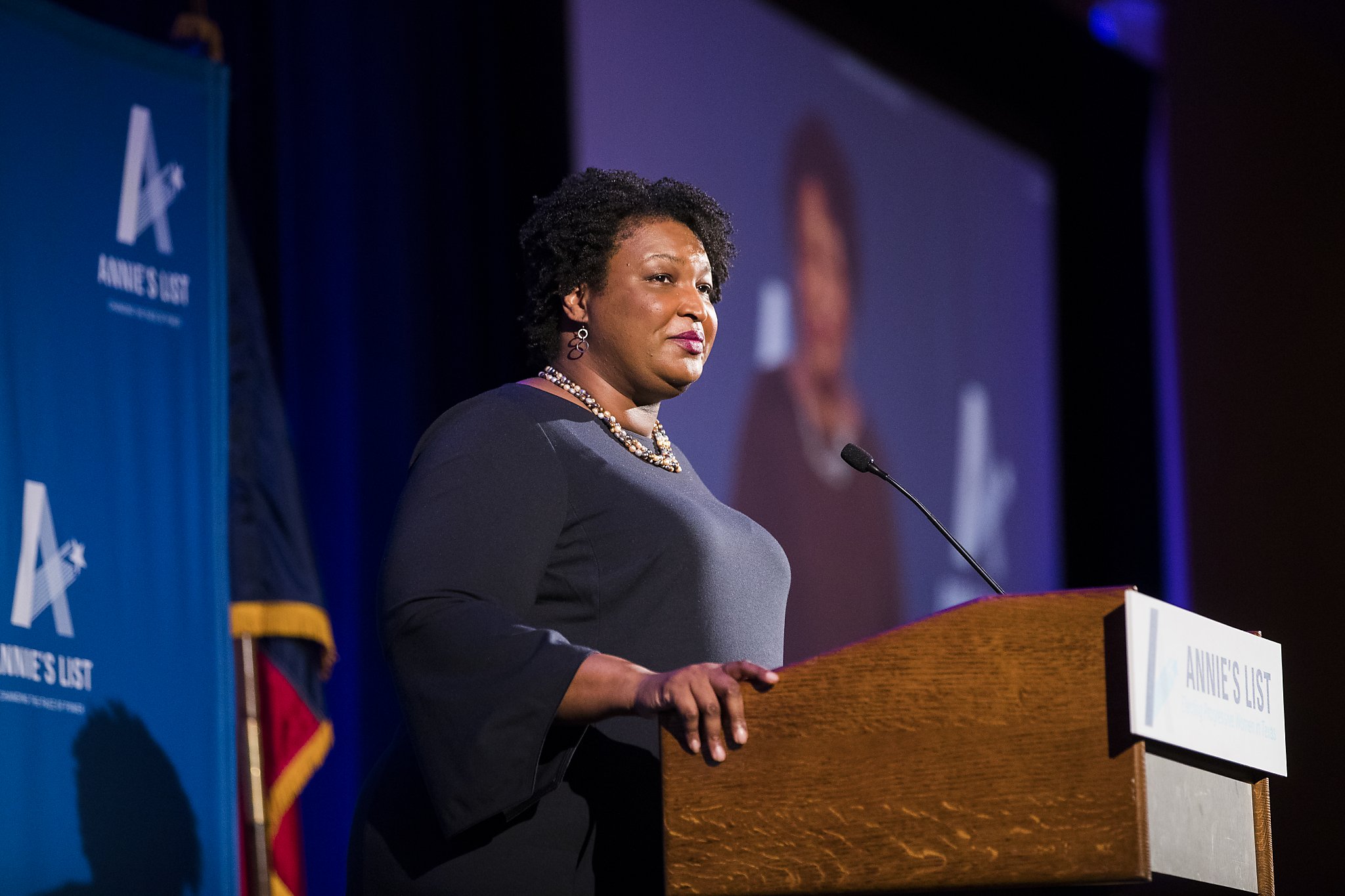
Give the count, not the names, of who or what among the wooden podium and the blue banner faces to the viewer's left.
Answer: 0

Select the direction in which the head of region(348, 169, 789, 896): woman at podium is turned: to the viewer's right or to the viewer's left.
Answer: to the viewer's right

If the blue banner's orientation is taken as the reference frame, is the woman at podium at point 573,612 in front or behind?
in front

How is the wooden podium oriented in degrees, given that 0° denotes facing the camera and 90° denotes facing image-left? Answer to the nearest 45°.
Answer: approximately 270°
